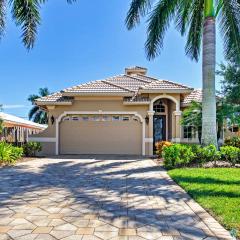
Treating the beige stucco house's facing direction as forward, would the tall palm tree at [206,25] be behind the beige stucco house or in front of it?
in front

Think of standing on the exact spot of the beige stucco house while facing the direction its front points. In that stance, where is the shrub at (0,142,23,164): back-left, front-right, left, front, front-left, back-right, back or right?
front-right

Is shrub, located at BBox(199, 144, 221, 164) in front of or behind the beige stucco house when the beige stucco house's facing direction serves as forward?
in front

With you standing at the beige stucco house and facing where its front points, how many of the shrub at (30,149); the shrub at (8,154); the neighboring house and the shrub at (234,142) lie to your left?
1

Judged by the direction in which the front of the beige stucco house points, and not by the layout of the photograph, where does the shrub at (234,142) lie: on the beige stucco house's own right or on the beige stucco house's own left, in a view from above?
on the beige stucco house's own left

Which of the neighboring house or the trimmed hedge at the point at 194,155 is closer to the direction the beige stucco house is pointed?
the trimmed hedge

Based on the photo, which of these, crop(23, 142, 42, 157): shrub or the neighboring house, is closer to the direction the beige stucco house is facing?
the shrub

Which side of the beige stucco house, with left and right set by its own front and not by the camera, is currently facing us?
front

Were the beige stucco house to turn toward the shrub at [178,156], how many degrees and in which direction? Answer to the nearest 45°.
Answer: approximately 45° to its left

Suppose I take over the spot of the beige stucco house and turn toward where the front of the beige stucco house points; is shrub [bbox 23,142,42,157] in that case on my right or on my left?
on my right

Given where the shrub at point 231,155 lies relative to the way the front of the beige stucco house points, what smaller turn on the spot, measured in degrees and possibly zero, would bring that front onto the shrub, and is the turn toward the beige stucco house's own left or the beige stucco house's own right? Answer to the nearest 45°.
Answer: approximately 45° to the beige stucco house's own left

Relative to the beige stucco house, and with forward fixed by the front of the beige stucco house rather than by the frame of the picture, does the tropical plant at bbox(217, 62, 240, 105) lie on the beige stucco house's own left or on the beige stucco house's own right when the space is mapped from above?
on the beige stucco house's own left

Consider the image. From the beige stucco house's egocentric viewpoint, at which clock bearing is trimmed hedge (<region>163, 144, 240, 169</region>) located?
The trimmed hedge is roughly at 11 o'clock from the beige stucco house.
